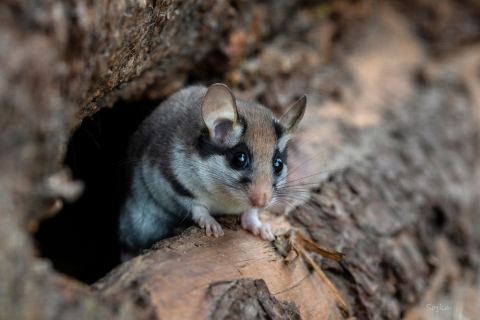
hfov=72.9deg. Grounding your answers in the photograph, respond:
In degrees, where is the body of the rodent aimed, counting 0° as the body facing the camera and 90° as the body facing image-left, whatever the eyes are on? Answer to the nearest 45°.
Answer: approximately 315°
